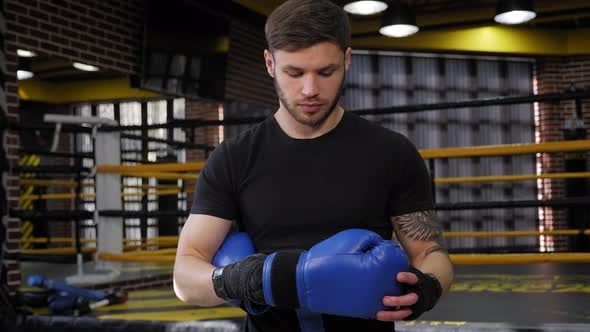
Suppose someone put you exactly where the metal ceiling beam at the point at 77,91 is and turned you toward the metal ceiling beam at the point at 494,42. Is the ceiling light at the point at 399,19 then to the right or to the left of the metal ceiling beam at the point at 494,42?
right

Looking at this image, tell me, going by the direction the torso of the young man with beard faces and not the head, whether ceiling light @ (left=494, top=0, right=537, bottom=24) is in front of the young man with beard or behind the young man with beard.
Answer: behind

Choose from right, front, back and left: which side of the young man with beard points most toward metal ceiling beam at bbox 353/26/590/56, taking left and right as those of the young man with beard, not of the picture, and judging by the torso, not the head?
back

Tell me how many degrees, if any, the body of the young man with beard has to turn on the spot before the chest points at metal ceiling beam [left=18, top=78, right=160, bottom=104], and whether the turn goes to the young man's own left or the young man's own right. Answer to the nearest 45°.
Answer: approximately 135° to the young man's own right

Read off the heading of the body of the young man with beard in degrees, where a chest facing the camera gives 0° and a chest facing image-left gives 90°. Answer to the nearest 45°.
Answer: approximately 0°

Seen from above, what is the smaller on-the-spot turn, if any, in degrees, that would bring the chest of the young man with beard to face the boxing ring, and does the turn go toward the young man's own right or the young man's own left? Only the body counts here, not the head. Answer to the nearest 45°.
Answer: approximately 180°

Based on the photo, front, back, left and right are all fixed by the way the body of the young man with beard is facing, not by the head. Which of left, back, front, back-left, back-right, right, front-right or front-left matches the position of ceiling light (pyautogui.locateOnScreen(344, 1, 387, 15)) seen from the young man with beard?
back

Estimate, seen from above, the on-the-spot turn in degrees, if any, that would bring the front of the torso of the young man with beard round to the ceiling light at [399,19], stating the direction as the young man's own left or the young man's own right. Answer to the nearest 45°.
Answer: approximately 180°
